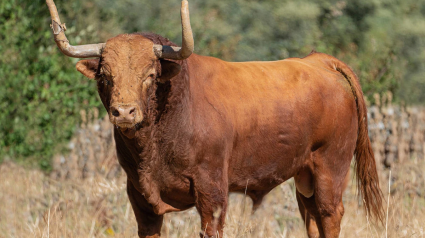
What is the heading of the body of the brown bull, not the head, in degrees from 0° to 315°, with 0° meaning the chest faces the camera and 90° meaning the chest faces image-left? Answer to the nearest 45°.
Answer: approximately 45°
